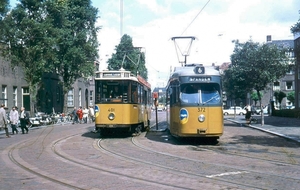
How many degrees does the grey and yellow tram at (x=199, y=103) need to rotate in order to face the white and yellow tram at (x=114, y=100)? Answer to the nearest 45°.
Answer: approximately 135° to its right

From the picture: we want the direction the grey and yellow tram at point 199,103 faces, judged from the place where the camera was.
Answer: facing the viewer

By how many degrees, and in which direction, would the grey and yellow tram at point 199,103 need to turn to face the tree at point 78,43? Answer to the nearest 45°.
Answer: approximately 135° to its right

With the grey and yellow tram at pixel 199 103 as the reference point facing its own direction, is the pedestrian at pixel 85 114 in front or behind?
behind
